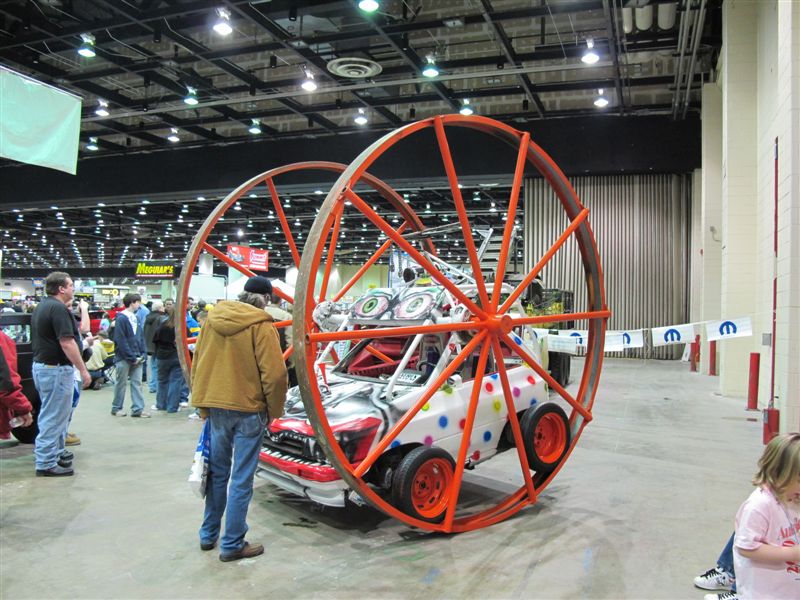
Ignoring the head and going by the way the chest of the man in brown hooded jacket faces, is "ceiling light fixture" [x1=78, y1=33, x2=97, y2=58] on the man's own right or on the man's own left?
on the man's own left

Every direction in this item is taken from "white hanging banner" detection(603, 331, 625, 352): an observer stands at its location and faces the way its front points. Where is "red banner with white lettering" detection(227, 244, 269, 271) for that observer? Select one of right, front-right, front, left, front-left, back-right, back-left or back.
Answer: back-right

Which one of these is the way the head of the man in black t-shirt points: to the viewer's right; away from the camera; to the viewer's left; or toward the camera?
to the viewer's right

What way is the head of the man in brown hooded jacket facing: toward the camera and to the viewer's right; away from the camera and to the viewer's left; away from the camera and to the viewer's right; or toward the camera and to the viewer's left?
away from the camera and to the viewer's right

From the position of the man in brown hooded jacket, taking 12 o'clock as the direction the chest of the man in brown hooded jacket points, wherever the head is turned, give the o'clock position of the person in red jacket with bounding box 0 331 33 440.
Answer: The person in red jacket is roughly at 9 o'clock from the man in brown hooded jacket.

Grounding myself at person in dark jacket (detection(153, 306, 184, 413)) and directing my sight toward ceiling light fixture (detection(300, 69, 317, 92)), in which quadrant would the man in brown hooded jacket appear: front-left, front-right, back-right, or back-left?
back-right

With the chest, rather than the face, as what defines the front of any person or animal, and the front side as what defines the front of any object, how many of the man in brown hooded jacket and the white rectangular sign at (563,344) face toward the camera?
1

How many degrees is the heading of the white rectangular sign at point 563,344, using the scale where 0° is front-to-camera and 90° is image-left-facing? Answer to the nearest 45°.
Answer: approximately 0°
